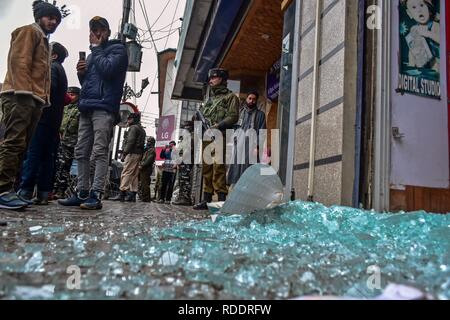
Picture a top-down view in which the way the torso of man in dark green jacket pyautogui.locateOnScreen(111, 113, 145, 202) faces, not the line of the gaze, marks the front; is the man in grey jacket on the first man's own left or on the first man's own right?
on the first man's own left

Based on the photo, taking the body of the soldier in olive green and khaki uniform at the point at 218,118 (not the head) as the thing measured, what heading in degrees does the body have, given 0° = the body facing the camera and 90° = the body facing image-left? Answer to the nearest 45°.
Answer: approximately 45°

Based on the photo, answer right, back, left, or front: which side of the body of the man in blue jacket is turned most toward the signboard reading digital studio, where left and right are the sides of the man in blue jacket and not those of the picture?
left
